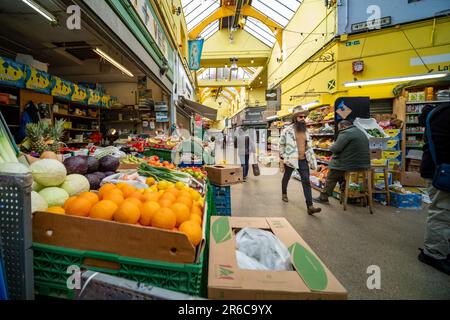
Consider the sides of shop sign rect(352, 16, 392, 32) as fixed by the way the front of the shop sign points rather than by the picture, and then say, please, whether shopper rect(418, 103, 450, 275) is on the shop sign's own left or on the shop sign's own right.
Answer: on the shop sign's own left

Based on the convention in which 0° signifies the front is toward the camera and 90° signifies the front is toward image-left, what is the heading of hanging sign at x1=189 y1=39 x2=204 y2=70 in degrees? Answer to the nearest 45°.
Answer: approximately 0°

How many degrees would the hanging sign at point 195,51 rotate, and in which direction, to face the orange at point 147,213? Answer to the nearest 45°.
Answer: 0° — it already faces it

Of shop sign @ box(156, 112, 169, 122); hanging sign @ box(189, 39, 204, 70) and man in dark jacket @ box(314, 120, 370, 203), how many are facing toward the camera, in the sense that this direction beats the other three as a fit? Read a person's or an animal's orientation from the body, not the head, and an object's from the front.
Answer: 2

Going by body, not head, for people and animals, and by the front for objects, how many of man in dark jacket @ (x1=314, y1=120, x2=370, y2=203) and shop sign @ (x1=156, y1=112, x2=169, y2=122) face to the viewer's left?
1

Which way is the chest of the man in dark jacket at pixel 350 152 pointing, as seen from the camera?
to the viewer's left

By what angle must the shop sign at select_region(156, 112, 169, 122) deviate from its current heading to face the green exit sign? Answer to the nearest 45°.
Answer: approximately 90° to its left
